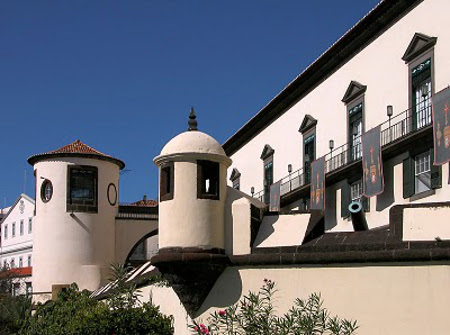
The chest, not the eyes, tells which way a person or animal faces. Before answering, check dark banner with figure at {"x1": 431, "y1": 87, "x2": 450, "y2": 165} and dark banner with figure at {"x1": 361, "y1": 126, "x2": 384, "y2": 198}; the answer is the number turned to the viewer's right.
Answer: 0

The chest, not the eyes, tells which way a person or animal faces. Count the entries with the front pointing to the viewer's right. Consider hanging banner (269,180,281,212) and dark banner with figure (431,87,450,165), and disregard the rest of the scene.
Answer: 0

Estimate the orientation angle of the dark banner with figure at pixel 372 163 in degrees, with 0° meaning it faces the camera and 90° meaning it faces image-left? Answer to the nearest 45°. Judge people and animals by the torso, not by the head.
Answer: approximately 45°

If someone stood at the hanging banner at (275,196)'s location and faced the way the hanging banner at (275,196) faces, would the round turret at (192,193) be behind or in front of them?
in front

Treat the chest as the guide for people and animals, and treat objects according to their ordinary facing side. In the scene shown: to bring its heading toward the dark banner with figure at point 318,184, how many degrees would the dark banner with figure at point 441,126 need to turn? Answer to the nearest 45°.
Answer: approximately 90° to its right

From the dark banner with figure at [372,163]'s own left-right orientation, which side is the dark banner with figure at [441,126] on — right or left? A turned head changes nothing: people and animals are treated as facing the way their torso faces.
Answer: on its left

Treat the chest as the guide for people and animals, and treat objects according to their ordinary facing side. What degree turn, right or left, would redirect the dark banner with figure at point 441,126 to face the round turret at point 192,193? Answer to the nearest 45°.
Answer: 0° — it already faces it

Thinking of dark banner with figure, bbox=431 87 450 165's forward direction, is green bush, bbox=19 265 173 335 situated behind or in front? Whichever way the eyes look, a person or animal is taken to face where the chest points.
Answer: in front

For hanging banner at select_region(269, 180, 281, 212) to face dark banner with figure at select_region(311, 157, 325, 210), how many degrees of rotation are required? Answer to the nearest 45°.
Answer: approximately 45° to its left

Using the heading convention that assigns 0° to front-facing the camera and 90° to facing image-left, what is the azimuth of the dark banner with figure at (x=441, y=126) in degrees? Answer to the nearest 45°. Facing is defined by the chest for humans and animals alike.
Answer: approximately 45°

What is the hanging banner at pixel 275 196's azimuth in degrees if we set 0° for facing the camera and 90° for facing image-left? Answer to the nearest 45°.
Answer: approximately 45°

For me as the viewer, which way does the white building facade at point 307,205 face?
facing the viewer and to the left of the viewer
